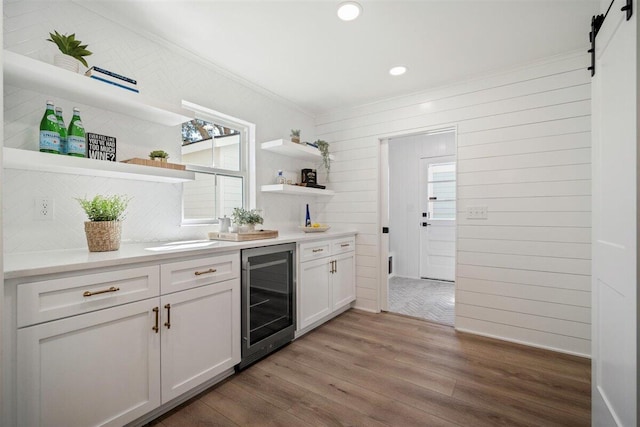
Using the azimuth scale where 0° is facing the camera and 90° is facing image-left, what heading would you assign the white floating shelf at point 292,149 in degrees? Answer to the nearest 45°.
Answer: approximately 315°

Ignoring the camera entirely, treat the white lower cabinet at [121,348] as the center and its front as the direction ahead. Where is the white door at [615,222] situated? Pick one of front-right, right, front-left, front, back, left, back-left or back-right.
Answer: front

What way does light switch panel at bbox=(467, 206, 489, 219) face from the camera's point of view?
toward the camera

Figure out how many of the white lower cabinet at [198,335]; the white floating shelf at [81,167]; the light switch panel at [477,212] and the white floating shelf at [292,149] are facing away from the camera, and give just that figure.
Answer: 0

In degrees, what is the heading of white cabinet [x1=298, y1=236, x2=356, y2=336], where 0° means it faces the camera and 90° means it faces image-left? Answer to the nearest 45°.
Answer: approximately 315°

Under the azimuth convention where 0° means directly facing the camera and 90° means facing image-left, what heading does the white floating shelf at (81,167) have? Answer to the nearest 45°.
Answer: approximately 315°

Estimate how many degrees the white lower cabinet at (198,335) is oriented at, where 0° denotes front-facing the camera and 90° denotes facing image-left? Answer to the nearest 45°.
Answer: approximately 315°

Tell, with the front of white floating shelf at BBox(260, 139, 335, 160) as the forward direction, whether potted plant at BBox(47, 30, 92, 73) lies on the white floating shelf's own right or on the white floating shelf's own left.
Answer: on the white floating shelf's own right

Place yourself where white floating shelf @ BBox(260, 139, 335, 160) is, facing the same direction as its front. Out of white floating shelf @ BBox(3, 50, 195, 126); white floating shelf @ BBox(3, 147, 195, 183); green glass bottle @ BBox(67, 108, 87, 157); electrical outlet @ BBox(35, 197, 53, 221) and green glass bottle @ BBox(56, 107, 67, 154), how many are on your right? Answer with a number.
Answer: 5

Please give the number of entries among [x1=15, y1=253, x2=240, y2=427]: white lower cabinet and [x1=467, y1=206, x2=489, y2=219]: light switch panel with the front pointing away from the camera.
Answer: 0

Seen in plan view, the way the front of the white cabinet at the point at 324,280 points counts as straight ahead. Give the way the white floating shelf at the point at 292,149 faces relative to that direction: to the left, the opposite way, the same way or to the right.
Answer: the same way

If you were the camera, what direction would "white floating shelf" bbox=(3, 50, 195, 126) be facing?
facing the viewer and to the right of the viewer

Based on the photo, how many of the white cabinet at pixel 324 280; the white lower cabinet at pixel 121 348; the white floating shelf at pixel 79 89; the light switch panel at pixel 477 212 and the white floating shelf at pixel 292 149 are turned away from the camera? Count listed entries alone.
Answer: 0

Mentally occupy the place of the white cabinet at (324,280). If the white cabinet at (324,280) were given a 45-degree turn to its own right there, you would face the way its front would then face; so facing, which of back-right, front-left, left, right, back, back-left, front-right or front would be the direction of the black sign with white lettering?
front-right
